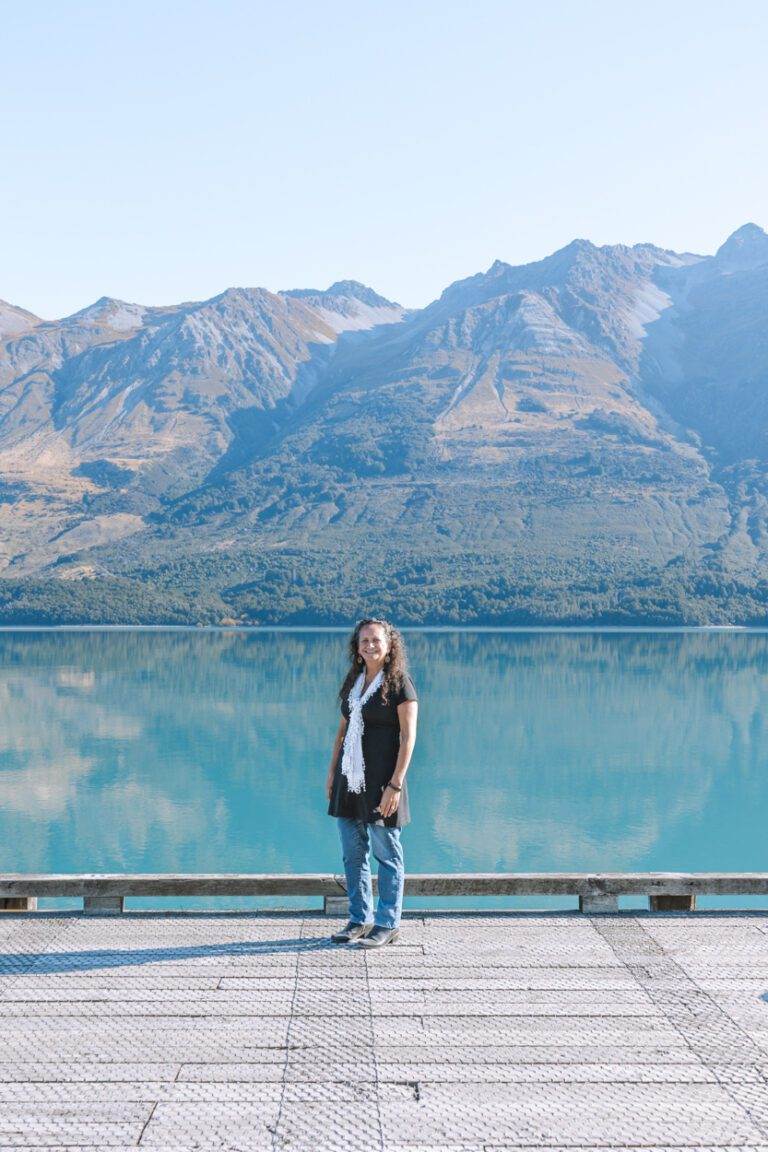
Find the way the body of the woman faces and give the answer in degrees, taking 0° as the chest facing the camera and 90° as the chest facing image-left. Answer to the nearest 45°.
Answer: approximately 45°
